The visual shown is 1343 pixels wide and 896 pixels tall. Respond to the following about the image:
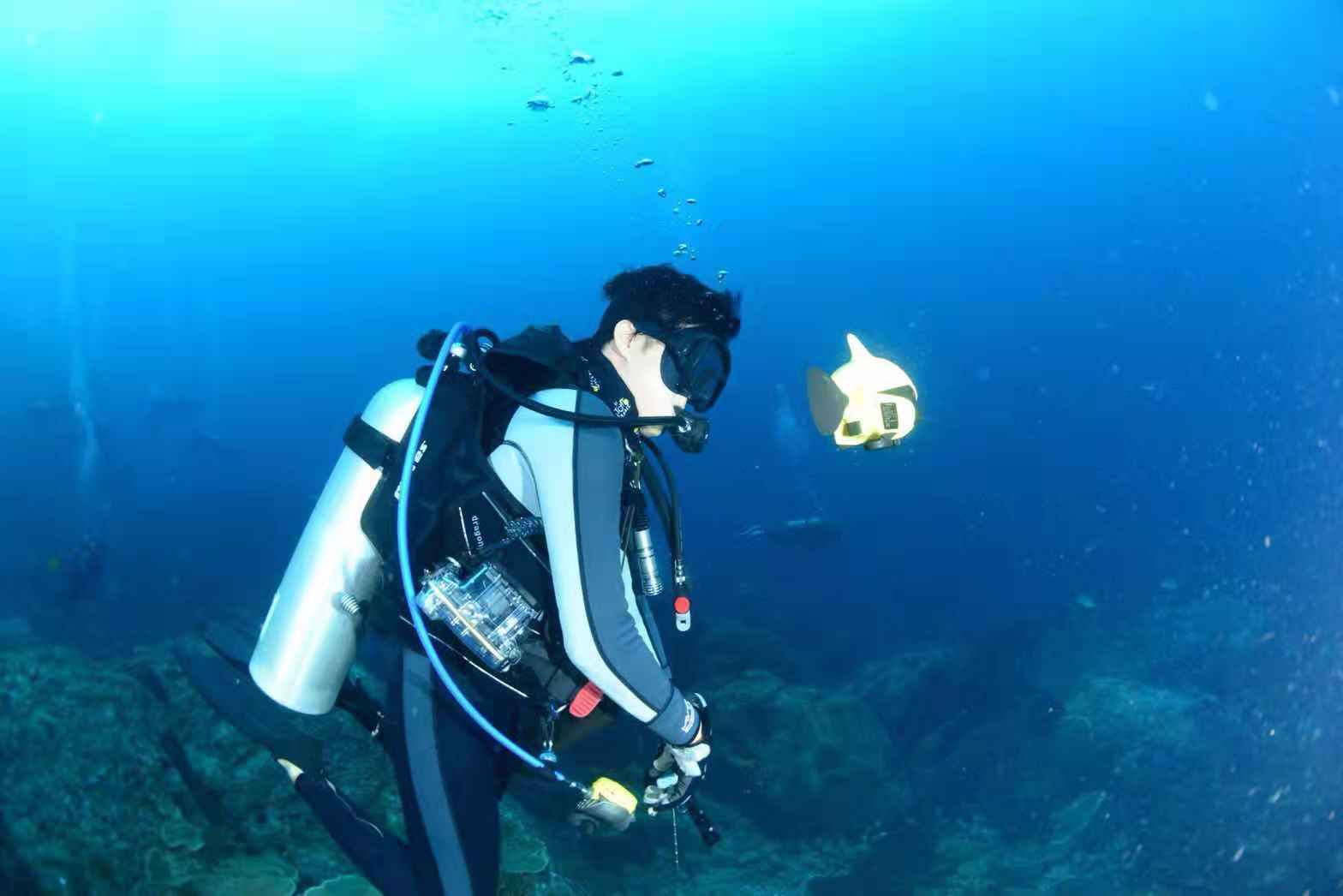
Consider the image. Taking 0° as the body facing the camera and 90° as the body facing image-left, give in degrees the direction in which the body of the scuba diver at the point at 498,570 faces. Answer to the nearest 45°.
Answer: approximately 270°

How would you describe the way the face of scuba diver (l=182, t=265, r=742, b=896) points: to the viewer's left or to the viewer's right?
to the viewer's right

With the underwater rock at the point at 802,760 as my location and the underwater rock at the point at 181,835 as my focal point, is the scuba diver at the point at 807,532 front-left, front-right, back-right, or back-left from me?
back-right
